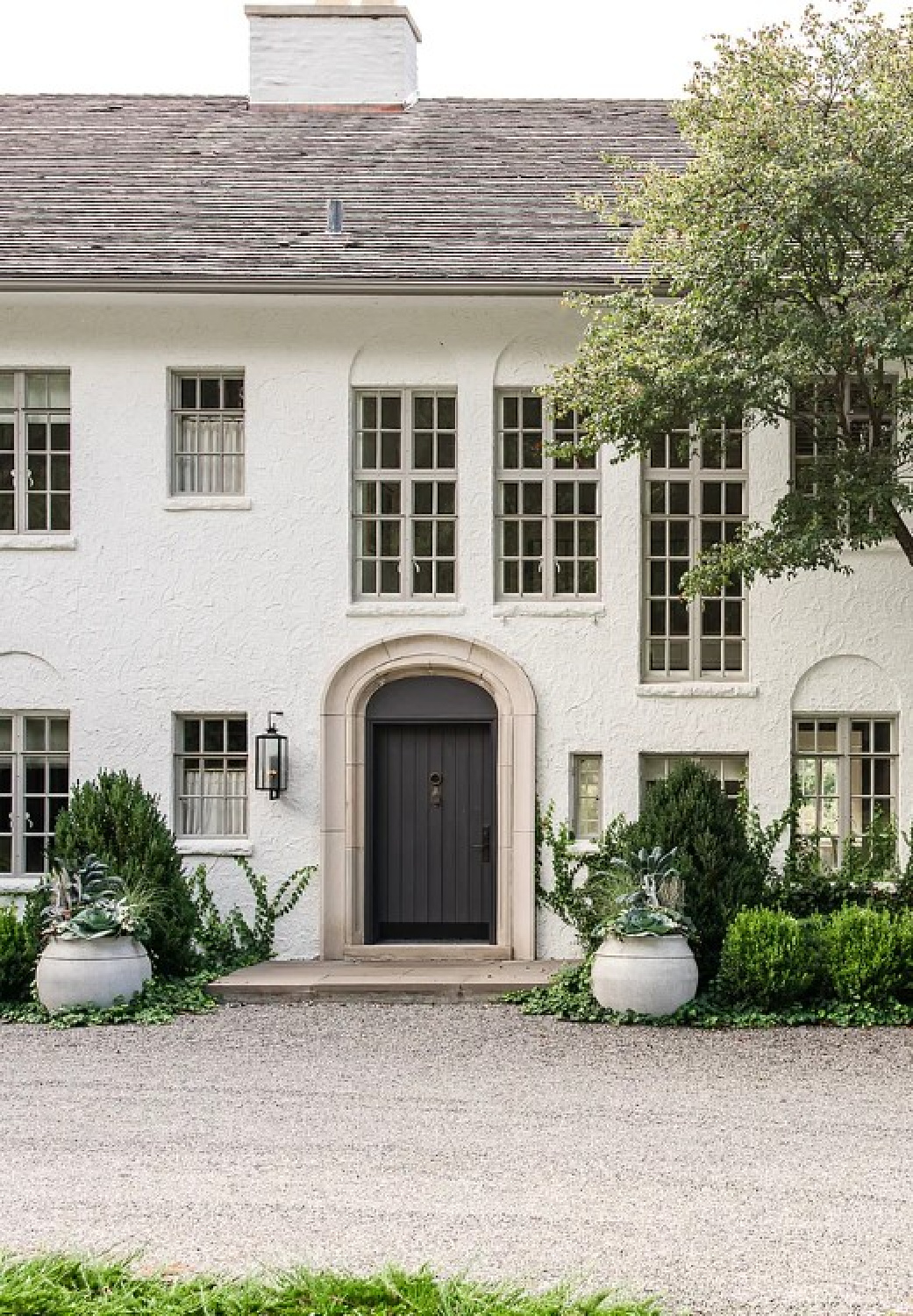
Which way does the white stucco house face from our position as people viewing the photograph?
facing the viewer

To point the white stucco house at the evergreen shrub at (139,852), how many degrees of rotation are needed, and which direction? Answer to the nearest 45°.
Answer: approximately 45° to its right

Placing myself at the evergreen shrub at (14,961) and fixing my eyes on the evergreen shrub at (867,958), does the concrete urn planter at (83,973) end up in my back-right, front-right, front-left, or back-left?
front-right

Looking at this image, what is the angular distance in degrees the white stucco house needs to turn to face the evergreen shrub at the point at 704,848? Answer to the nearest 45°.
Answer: approximately 45° to its left

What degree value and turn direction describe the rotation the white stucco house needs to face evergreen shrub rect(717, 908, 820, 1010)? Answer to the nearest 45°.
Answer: approximately 45° to its left

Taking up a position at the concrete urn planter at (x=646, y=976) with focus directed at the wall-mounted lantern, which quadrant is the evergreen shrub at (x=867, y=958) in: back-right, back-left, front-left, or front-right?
back-right

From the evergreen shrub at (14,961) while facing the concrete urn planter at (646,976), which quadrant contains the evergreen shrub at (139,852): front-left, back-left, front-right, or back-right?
front-left

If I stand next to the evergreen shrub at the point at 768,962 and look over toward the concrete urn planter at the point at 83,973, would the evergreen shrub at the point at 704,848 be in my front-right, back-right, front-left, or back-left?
front-right

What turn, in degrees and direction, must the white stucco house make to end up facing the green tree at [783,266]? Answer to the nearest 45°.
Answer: approximately 45° to its left

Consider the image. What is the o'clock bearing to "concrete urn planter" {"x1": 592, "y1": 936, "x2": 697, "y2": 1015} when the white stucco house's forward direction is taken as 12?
The concrete urn planter is roughly at 11 o'clock from the white stucco house.

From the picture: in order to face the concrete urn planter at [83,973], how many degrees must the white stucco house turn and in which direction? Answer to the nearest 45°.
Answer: approximately 45° to its right
